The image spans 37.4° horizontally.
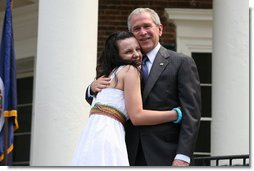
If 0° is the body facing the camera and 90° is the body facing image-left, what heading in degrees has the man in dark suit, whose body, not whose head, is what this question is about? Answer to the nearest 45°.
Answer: approximately 45°

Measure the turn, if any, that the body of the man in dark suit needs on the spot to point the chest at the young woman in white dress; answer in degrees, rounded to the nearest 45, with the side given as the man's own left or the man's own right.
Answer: approximately 45° to the man's own right

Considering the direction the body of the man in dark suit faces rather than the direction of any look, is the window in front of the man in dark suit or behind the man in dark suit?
behind

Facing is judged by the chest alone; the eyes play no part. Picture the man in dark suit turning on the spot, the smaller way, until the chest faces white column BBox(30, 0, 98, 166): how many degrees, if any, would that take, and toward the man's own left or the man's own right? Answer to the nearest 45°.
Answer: approximately 90° to the man's own right

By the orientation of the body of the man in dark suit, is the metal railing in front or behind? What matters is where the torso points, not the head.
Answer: behind
